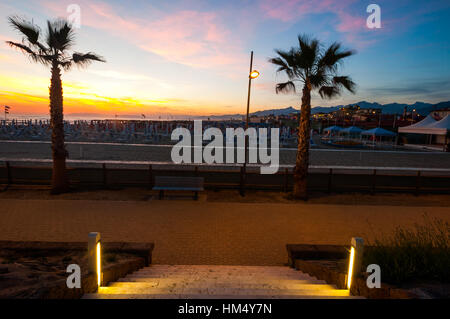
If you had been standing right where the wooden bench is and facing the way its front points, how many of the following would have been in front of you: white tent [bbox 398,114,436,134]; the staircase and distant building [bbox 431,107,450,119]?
1

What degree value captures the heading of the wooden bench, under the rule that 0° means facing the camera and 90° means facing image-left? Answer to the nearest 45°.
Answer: approximately 0°

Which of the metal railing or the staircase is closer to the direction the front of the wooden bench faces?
the staircase

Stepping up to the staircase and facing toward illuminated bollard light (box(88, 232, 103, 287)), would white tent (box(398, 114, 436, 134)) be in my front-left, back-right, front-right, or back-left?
back-right

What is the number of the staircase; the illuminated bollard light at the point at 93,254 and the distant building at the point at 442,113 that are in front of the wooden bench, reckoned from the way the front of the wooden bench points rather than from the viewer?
2

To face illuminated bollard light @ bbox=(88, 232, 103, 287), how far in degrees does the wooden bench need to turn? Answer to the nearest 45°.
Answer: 0° — it already faces it

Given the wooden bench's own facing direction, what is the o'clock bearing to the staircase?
The staircase is roughly at 12 o'clock from the wooden bench.
